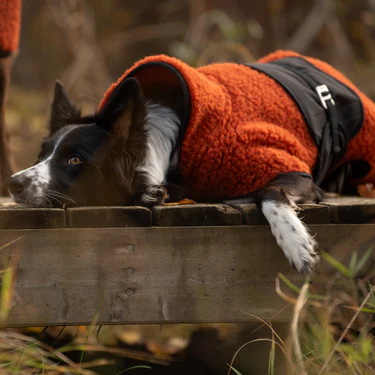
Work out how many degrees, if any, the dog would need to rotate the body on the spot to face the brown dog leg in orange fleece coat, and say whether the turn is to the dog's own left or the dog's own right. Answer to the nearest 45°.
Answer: approximately 45° to the dog's own right

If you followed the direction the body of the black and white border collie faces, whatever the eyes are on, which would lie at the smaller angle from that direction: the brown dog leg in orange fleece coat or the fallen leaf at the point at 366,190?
the brown dog leg in orange fleece coat

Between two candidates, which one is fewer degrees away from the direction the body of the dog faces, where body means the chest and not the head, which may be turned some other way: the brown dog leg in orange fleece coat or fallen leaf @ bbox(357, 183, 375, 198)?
the brown dog leg in orange fleece coat

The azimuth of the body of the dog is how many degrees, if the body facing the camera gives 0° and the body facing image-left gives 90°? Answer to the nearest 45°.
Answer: approximately 90°

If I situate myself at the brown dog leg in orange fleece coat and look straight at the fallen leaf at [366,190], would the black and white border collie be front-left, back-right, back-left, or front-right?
front-right
